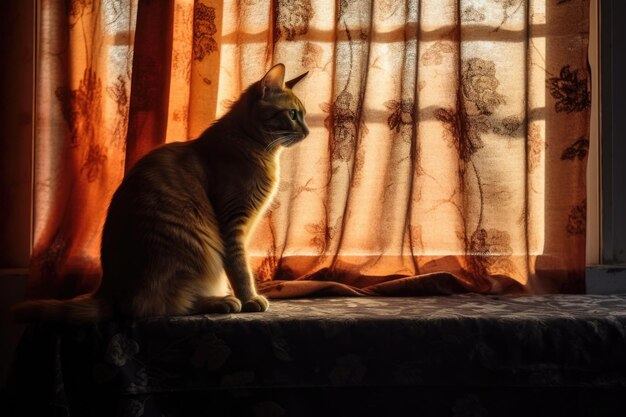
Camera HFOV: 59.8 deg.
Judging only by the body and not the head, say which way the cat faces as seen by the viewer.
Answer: to the viewer's right
